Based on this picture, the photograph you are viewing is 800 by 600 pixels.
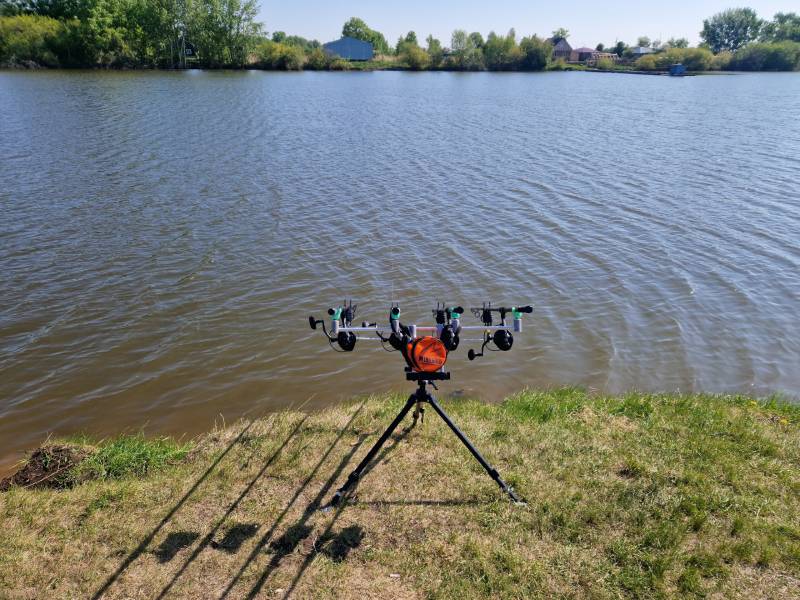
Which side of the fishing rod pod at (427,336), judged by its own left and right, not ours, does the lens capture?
back
